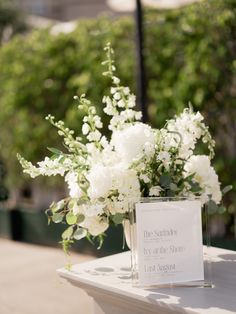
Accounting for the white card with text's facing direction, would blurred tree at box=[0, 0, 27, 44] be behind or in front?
behind

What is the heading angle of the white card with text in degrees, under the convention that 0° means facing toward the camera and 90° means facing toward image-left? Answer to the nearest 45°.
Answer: approximately 0°
